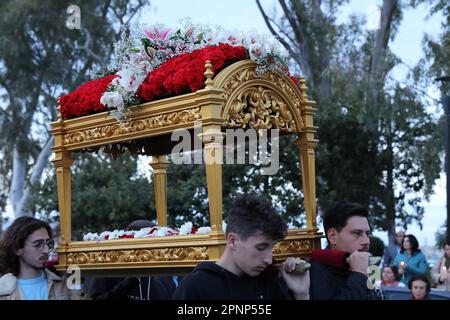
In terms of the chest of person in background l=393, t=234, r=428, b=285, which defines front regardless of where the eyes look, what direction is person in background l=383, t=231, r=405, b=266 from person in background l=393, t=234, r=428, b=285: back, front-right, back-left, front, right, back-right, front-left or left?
back-right

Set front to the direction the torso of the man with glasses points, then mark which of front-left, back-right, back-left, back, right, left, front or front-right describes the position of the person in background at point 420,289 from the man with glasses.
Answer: left

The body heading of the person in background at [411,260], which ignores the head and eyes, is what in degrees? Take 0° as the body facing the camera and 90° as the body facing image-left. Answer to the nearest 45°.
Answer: approximately 45°

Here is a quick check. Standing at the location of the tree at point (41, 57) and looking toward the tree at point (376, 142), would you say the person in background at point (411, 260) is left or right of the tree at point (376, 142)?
right

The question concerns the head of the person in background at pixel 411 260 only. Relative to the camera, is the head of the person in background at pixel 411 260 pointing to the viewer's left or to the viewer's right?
to the viewer's left

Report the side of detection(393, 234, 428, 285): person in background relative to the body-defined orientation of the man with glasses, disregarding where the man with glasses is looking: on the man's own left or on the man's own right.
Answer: on the man's own left

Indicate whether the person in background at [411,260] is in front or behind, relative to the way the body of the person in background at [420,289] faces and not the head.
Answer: behind

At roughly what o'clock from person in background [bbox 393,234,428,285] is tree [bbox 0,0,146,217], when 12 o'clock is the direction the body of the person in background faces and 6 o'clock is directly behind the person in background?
The tree is roughly at 3 o'clock from the person in background.

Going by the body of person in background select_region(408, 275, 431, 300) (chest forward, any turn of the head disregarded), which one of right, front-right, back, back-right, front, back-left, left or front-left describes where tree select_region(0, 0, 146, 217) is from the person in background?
back-right
